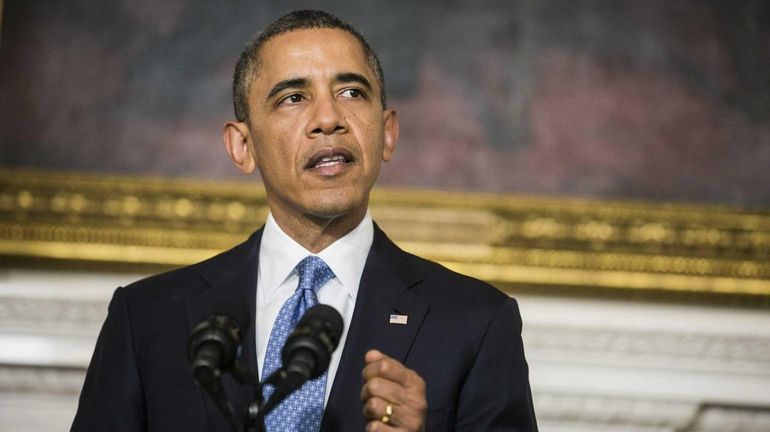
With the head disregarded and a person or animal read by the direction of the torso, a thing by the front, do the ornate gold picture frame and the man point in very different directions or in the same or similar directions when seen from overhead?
same or similar directions

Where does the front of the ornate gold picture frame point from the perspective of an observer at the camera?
facing the viewer

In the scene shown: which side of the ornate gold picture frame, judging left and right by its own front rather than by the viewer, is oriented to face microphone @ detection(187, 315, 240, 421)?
front

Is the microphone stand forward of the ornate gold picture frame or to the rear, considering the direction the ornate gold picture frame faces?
forward

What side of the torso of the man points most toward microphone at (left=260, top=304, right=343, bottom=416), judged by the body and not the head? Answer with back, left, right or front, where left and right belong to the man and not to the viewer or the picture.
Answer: front

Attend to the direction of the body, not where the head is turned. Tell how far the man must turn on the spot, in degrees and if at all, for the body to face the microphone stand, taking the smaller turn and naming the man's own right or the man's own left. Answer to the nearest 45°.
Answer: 0° — they already face it

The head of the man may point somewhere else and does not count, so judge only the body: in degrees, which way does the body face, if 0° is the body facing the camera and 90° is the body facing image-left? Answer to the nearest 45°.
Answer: approximately 0°

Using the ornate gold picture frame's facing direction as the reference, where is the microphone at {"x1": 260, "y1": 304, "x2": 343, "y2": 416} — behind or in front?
in front

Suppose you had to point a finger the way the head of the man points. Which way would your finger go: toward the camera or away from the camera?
toward the camera

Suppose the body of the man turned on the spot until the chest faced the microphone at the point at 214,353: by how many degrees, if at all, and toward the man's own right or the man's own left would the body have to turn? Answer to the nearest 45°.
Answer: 0° — they already face it

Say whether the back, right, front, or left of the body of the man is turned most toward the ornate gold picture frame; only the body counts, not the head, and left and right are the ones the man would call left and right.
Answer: back
